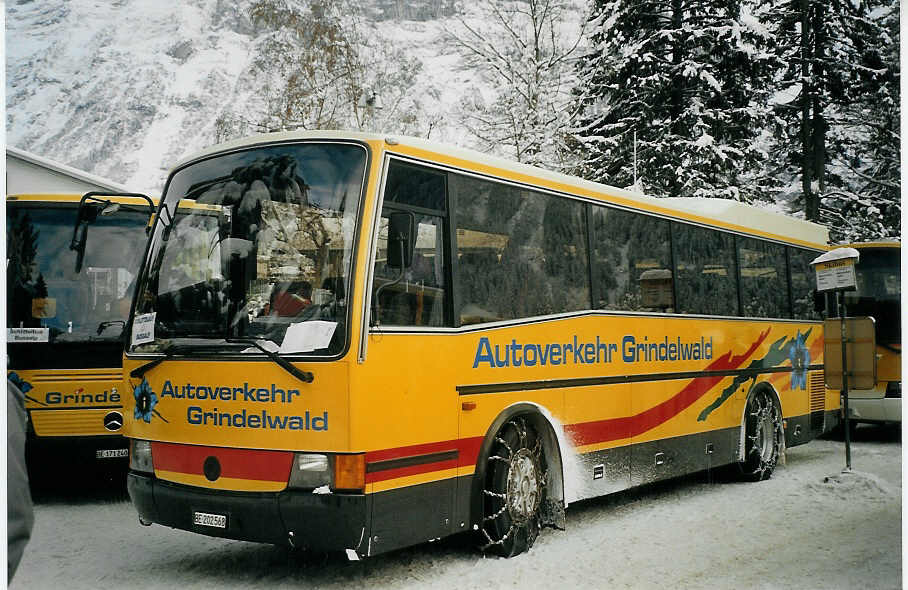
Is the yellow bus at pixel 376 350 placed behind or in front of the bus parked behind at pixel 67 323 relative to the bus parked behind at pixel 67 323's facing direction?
in front

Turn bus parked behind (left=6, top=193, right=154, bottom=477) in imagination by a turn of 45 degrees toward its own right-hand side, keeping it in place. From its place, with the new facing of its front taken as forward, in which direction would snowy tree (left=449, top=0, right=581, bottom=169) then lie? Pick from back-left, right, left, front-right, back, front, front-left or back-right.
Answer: back

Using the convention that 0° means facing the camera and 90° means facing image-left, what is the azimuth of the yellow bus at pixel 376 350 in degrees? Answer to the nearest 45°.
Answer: approximately 45°

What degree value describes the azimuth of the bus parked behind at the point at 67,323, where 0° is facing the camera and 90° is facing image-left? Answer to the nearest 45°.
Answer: approximately 0°

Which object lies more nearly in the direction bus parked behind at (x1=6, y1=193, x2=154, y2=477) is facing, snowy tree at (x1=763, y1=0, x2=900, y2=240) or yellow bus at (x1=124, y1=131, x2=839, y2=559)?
the yellow bus

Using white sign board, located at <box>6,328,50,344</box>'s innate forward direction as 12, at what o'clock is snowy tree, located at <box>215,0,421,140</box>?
The snowy tree is roughly at 7 o'clock from the white sign board.

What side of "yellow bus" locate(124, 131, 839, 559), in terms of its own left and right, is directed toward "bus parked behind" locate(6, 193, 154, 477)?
right

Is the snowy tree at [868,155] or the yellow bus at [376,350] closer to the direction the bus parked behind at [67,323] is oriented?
the yellow bus

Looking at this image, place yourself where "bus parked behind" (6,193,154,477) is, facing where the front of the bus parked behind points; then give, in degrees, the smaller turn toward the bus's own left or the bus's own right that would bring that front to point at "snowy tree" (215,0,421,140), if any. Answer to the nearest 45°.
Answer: approximately 135° to the bus's own left

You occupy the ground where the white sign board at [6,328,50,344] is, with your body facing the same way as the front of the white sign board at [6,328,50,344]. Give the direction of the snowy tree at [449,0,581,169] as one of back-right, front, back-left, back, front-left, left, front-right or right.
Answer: back-left

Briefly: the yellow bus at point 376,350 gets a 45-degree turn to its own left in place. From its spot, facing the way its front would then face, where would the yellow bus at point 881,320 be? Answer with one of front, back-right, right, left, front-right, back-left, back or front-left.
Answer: back-left
